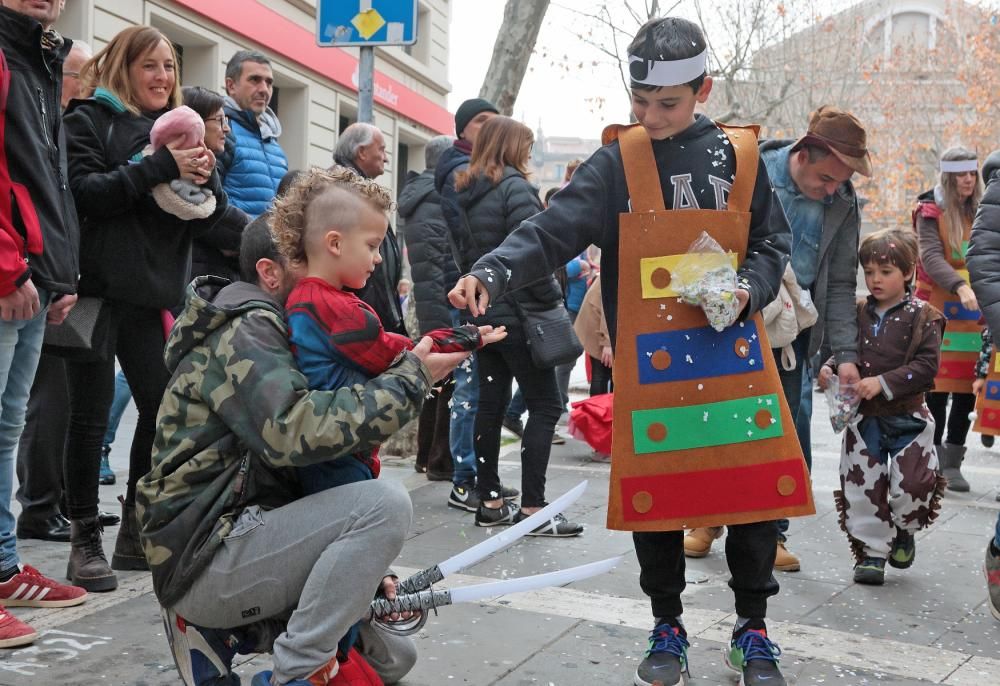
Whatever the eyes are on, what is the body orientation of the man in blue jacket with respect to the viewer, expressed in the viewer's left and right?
facing the viewer and to the right of the viewer

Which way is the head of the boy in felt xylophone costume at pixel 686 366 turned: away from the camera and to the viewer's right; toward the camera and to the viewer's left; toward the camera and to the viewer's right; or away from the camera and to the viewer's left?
toward the camera and to the viewer's left

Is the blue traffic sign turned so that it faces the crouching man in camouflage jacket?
yes

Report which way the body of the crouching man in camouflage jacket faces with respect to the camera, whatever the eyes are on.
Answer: to the viewer's right

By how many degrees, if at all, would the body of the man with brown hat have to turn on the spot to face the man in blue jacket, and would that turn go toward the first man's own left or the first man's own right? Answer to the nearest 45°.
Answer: approximately 90° to the first man's own right

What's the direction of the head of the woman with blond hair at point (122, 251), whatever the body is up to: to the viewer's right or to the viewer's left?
to the viewer's right

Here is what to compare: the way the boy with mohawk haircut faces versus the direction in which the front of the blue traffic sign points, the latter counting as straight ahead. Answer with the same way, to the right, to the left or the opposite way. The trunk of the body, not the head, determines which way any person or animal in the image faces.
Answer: to the left

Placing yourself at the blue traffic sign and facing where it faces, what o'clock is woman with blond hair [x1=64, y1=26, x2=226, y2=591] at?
The woman with blond hair is roughly at 1 o'clock from the blue traffic sign.

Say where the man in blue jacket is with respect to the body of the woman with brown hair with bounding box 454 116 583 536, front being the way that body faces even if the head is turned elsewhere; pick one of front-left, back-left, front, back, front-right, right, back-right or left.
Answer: back-left

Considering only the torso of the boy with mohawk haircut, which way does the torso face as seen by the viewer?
to the viewer's right
